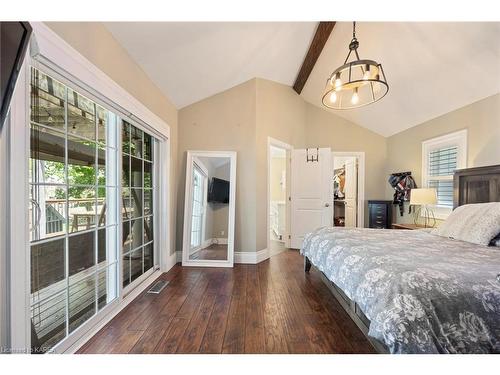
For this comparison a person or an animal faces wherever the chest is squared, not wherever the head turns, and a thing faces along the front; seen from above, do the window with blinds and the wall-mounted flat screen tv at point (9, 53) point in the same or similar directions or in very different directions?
very different directions

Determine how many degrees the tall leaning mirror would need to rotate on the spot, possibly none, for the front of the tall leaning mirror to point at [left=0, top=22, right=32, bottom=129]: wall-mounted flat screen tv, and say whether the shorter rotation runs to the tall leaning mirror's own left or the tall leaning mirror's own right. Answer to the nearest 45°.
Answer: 0° — it already faces it

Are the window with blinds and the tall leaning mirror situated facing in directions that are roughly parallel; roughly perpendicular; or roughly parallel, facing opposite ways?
roughly perpendicular

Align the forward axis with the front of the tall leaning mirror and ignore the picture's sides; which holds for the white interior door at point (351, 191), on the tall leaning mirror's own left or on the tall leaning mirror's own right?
on the tall leaning mirror's own left

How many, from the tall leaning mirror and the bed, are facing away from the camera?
0

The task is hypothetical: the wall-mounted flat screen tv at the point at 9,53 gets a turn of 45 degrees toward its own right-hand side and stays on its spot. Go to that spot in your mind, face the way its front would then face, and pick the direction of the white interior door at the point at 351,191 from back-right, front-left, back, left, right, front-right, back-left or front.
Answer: left

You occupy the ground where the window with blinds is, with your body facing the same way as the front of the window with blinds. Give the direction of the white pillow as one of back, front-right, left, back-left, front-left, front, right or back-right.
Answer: front-left

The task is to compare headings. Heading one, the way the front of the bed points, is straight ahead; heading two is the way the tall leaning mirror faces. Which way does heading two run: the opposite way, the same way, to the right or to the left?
to the left

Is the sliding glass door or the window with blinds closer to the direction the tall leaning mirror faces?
the sliding glass door

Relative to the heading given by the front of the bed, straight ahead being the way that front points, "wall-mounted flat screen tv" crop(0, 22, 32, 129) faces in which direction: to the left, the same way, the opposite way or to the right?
the opposite way

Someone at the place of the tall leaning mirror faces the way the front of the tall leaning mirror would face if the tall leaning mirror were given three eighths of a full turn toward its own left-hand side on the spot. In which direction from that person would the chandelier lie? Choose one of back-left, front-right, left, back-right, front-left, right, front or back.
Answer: right

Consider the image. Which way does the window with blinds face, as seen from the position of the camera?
facing the viewer and to the left of the viewer

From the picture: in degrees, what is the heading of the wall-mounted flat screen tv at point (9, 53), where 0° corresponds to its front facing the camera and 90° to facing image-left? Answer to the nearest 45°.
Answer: approximately 315°

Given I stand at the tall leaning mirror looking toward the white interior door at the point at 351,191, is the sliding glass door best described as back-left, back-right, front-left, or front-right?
back-right

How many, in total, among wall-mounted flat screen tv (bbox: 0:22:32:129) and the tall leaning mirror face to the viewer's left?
0

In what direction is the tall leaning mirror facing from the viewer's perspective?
toward the camera

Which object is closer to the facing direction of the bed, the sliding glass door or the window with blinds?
the sliding glass door

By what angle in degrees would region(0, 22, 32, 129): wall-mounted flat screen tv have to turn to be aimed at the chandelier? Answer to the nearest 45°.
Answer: approximately 45° to its left
